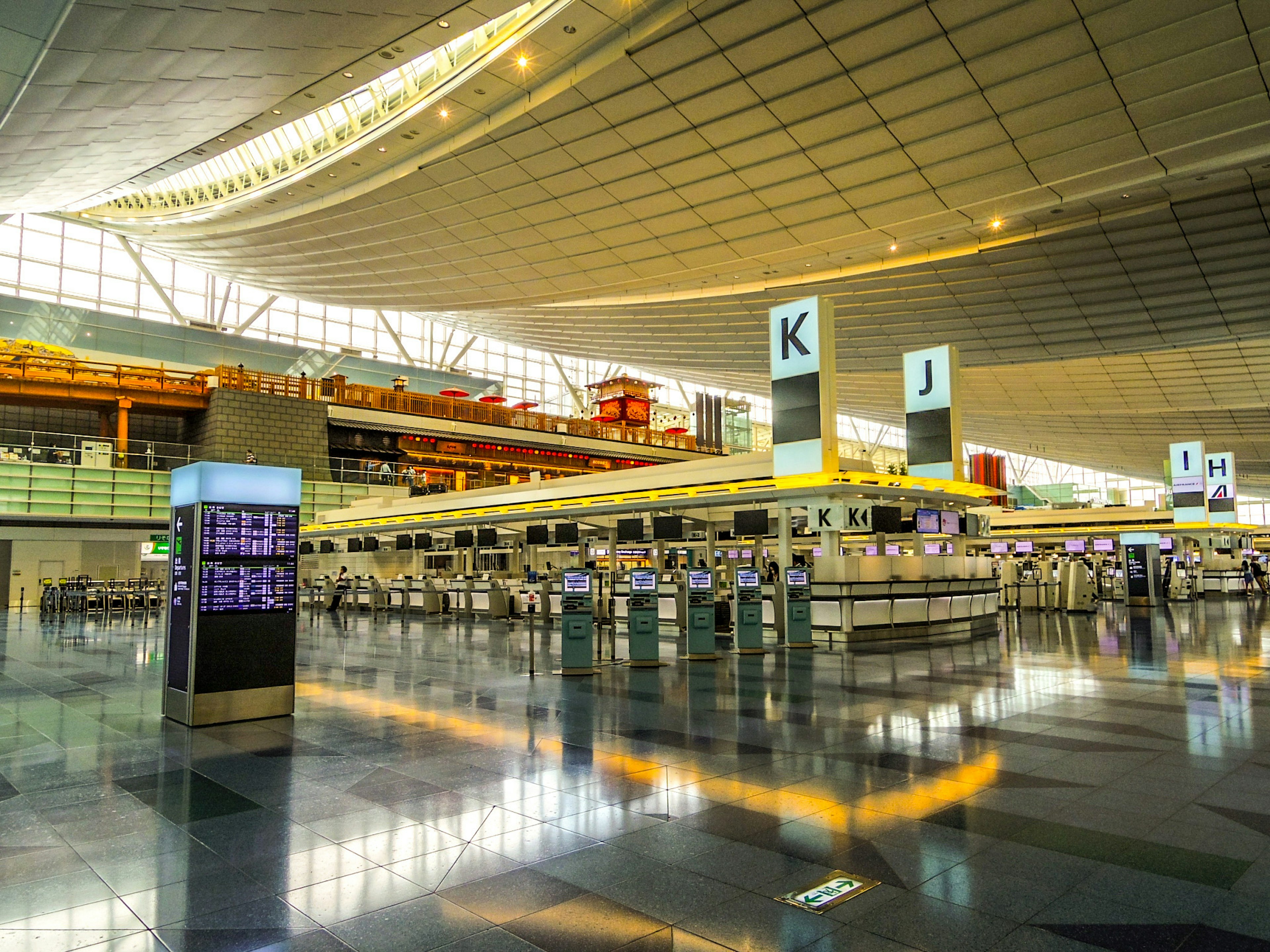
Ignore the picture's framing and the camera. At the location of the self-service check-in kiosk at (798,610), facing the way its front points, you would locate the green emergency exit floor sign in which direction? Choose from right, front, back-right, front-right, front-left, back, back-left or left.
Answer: front

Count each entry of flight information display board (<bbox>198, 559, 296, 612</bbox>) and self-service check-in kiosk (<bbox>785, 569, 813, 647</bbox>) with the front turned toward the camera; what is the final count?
2

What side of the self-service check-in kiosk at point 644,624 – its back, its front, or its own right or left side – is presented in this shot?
front

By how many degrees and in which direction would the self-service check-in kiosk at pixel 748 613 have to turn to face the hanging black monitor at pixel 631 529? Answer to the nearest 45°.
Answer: approximately 135° to its right

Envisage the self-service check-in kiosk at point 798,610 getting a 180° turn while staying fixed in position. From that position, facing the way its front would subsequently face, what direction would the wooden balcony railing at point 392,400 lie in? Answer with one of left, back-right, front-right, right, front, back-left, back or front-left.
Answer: front-left

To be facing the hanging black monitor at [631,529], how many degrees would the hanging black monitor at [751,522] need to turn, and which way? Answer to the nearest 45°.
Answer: approximately 90° to its right

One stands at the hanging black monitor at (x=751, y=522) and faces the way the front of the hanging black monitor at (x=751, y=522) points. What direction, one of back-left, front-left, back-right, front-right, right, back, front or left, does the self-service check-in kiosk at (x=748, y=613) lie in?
front-left

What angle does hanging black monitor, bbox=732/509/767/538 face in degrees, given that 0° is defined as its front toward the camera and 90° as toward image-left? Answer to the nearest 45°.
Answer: approximately 45°

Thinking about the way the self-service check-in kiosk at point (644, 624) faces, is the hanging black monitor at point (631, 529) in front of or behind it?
behind

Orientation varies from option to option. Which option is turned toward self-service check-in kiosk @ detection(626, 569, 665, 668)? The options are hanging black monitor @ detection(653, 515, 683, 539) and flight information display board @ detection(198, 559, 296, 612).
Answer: the hanging black monitor

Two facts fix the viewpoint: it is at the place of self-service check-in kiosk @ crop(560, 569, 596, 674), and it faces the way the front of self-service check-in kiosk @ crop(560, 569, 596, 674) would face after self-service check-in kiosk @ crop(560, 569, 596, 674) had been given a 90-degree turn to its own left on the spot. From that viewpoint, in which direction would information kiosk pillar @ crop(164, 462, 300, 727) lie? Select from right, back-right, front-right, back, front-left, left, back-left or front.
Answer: back-right
